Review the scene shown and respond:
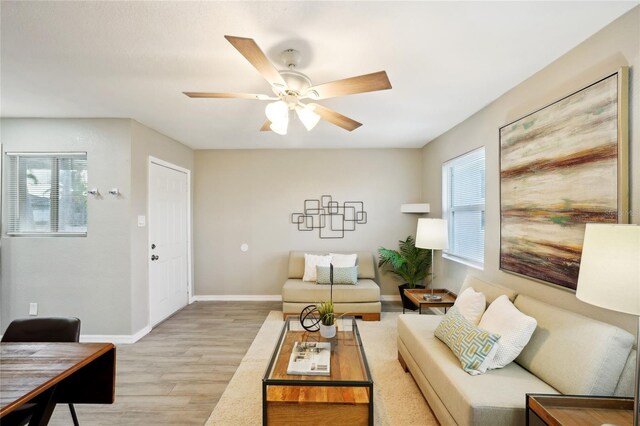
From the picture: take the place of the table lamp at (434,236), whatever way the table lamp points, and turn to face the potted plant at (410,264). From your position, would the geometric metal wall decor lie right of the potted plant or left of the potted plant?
left

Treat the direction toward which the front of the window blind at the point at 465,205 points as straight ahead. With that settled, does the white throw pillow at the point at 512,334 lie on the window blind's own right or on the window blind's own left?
on the window blind's own left

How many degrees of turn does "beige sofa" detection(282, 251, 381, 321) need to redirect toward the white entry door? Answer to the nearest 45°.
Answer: approximately 90° to its right

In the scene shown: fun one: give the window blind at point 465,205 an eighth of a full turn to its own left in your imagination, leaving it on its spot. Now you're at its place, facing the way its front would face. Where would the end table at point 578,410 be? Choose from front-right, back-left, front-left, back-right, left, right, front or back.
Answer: front

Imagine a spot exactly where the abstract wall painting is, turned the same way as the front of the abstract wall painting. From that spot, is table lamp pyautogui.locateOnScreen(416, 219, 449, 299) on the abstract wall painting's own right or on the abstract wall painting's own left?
on the abstract wall painting's own right

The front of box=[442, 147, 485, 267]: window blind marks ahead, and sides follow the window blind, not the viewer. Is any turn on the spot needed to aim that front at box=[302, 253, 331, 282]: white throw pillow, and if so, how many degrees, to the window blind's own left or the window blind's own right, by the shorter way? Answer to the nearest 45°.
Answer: approximately 45° to the window blind's own right

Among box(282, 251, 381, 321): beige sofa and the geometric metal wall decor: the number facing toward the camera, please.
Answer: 2

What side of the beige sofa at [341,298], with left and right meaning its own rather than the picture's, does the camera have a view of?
front

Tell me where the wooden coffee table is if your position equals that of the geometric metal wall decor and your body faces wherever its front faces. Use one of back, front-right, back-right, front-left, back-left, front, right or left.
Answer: front

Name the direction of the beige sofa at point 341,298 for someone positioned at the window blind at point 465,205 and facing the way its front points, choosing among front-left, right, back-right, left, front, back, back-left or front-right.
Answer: front-right

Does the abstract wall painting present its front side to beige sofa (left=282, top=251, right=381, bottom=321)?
no

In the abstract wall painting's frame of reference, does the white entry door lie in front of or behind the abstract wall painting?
in front

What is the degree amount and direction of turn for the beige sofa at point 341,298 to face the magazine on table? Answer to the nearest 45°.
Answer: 0° — it already faces it

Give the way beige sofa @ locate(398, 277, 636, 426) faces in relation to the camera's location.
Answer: facing the viewer and to the left of the viewer

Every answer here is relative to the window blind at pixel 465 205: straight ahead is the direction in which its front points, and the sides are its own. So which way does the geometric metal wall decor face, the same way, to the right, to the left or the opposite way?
to the left

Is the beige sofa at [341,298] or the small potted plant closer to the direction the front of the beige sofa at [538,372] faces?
the small potted plant

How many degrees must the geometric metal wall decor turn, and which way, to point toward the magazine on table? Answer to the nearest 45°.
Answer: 0° — it already faces it

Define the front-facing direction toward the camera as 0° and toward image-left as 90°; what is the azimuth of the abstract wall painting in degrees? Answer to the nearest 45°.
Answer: approximately 45°
